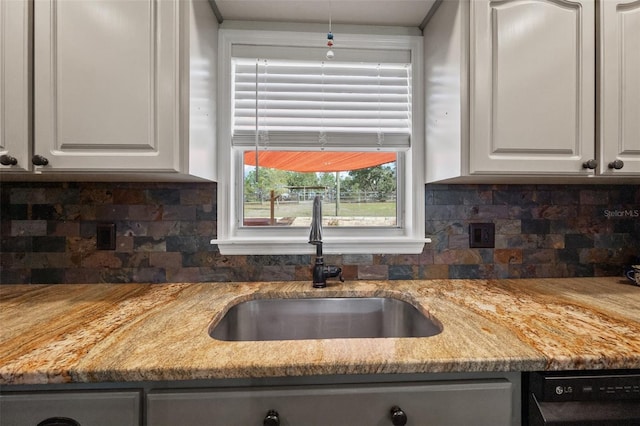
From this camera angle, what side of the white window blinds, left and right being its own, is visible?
front

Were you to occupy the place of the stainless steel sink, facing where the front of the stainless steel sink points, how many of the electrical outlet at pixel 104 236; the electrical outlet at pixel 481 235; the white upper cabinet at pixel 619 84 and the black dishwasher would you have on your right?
1

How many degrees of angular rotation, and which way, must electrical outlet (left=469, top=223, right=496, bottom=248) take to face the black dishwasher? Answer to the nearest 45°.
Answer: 0° — it already faces it

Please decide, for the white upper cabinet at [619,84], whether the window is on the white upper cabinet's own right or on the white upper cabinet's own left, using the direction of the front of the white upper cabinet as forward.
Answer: on the white upper cabinet's own right

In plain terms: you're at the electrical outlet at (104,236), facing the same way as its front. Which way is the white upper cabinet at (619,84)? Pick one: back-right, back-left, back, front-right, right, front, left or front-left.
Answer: front-left

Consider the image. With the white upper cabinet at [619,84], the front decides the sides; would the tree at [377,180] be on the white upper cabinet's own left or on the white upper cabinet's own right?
on the white upper cabinet's own right

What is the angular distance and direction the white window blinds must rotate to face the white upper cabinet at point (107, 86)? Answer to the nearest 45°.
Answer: approximately 45° to its right

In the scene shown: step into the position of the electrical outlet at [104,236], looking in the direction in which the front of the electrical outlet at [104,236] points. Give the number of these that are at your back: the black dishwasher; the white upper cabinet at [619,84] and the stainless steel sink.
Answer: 0

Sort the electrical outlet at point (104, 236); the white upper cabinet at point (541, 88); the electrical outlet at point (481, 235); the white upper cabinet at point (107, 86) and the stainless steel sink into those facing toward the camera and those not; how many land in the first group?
5

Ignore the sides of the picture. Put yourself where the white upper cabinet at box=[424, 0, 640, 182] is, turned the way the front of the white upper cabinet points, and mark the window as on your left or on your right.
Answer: on your right

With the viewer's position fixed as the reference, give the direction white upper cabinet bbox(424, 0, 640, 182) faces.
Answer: facing the viewer
